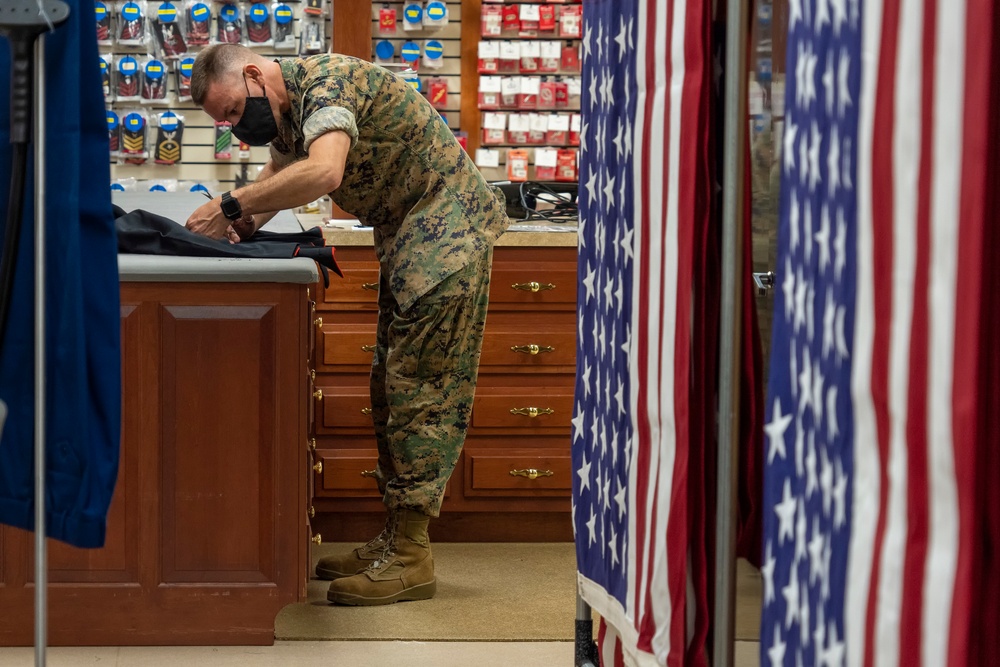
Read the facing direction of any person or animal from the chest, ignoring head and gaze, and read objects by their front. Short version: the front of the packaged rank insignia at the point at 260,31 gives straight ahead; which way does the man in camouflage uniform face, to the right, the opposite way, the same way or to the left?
to the right

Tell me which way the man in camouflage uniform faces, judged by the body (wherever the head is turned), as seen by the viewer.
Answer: to the viewer's left

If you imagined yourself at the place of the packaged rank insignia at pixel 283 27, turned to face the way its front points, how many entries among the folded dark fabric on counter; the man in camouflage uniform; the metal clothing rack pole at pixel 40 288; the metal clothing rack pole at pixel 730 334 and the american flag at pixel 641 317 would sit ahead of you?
5

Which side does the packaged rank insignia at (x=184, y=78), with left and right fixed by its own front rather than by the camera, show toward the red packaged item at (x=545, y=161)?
left

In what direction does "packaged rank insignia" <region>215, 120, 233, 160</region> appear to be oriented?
toward the camera

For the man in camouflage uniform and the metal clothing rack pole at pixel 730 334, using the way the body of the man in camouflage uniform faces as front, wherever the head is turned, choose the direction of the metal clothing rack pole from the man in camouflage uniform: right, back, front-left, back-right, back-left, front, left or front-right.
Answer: left

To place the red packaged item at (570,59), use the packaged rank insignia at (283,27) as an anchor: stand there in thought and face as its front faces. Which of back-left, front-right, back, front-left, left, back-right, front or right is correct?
left

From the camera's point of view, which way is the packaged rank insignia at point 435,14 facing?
toward the camera

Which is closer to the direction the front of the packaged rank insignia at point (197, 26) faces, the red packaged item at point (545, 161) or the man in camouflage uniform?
the man in camouflage uniform

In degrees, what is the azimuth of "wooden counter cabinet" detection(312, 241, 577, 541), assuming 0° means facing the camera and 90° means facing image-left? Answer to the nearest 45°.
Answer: approximately 0°

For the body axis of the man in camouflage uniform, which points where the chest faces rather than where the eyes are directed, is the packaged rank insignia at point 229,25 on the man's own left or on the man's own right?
on the man's own right

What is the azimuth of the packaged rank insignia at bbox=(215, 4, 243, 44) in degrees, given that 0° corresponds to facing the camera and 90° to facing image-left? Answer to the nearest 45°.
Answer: approximately 0°
